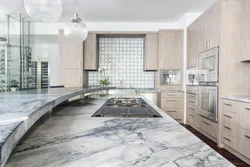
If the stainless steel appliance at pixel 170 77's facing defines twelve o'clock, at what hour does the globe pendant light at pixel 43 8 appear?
The globe pendant light is roughly at 1 o'clock from the stainless steel appliance.

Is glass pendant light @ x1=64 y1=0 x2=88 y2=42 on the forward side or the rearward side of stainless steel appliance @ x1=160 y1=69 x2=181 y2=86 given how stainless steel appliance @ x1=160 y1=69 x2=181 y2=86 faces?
on the forward side

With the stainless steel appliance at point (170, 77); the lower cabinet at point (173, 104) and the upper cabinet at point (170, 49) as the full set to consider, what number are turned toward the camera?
3

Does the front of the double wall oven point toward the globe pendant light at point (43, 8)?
yes

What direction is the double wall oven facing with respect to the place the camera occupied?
facing the viewer and to the left of the viewer

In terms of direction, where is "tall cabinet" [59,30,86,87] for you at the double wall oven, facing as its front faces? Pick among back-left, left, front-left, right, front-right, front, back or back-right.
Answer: front-right

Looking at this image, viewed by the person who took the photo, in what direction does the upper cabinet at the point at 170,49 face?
facing the viewer

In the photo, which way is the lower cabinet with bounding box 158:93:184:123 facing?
toward the camera

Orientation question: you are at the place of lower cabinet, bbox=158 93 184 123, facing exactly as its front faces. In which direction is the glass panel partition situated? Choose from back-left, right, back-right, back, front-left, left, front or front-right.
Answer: right

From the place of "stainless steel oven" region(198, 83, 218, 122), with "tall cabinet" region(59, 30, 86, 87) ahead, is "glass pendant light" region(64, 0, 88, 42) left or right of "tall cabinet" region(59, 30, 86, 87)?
left

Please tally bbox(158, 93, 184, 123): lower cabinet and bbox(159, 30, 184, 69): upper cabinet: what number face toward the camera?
2

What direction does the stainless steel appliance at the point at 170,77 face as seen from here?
toward the camera
